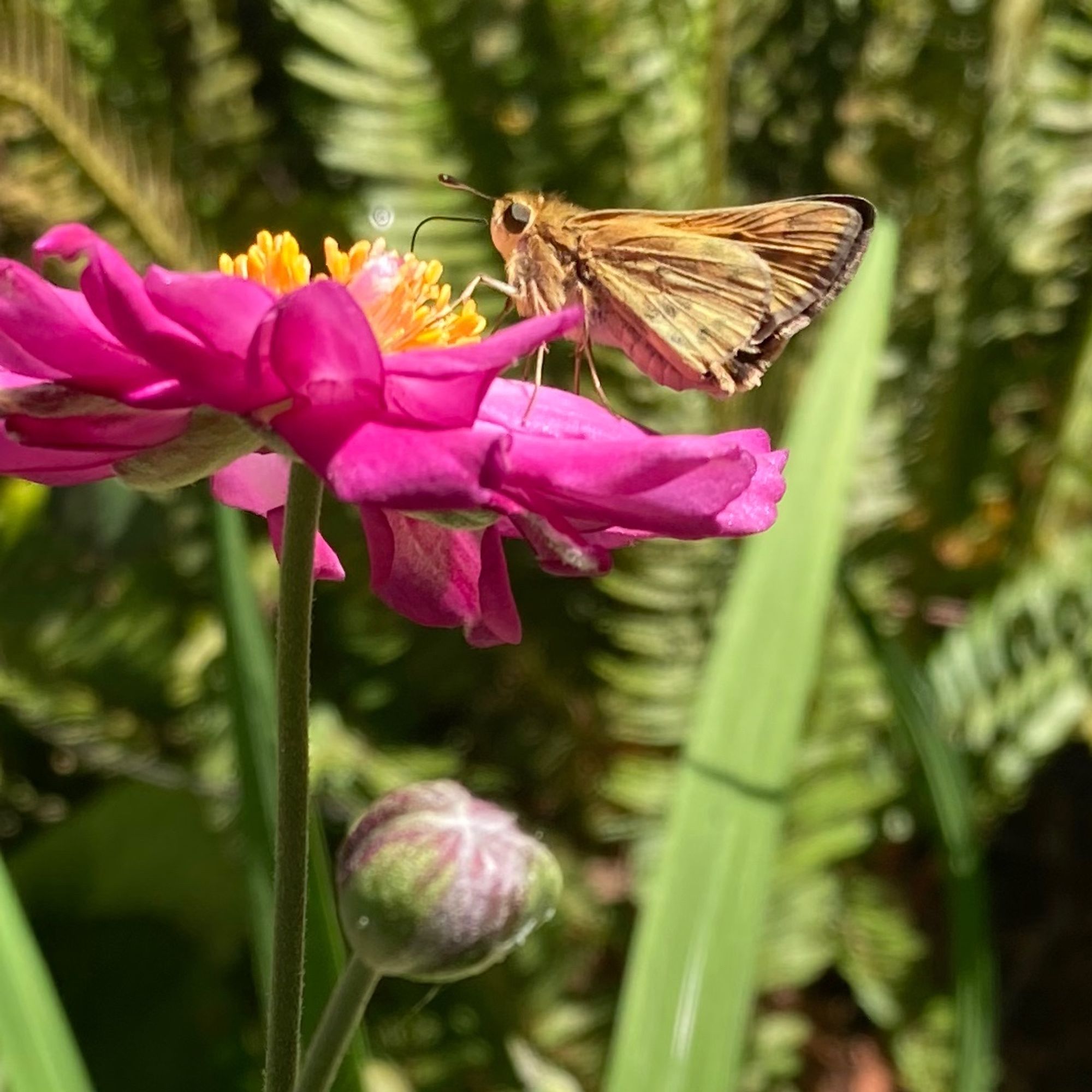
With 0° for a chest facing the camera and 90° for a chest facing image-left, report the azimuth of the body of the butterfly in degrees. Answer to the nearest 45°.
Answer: approximately 90°
